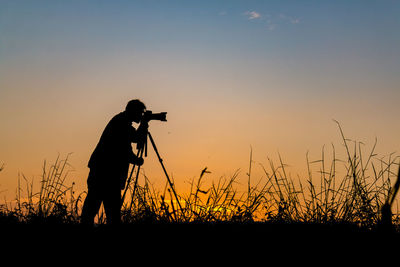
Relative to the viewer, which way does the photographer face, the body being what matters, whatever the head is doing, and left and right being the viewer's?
facing to the right of the viewer

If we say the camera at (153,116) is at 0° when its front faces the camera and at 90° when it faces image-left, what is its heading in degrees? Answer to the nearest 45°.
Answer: approximately 270°

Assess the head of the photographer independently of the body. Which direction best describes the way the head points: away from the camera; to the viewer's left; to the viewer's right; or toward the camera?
to the viewer's right

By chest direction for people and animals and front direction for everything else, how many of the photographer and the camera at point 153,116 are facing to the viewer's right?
2
